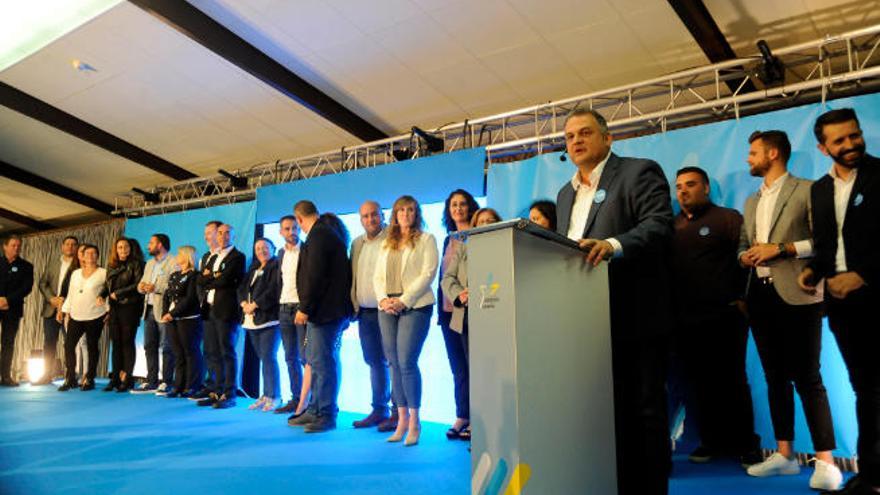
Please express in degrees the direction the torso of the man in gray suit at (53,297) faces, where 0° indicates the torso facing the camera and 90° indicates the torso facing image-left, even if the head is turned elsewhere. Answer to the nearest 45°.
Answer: approximately 315°

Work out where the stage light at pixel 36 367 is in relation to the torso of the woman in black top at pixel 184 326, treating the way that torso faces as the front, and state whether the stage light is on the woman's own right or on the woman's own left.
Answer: on the woman's own right

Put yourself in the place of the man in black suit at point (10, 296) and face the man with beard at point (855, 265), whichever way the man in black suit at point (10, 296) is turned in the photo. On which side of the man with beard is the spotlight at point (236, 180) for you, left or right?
left

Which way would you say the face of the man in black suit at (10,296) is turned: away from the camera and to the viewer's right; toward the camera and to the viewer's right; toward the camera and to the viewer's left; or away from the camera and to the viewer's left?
toward the camera and to the viewer's right

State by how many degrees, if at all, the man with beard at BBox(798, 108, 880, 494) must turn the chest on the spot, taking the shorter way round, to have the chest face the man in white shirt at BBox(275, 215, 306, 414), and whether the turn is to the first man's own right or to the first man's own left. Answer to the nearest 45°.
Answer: approximately 45° to the first man's own right

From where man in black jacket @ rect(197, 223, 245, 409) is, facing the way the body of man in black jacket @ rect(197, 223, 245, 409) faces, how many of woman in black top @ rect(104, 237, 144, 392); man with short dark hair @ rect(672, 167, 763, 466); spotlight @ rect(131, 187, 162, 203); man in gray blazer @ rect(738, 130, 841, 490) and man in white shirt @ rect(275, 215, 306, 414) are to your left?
3

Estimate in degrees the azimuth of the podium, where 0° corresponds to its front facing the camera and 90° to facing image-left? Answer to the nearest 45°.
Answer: approximately 45°
